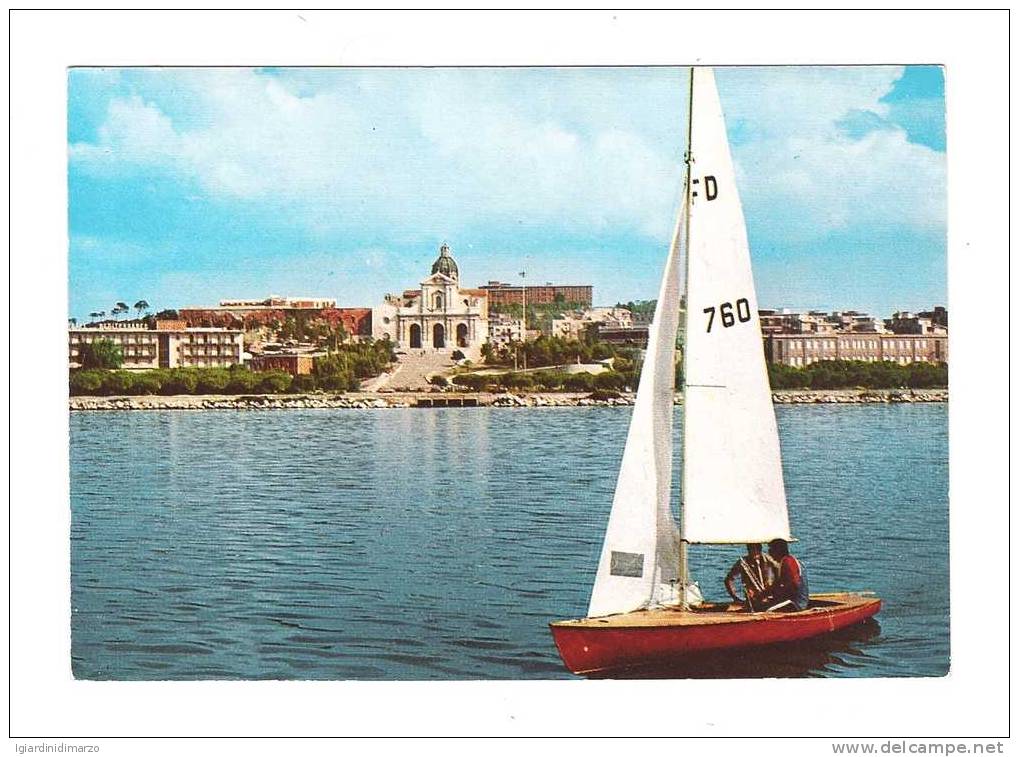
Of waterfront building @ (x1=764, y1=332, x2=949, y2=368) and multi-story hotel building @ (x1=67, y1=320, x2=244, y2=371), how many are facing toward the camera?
2

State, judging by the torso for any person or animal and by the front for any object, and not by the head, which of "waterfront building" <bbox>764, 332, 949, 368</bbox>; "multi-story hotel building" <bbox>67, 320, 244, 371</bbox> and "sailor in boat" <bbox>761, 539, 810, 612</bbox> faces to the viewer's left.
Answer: the sailor in boat

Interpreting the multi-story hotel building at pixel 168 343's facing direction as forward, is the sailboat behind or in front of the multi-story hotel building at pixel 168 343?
in front

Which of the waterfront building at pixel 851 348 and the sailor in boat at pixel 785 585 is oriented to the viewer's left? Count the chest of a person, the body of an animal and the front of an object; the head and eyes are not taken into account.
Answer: the sailor in boat

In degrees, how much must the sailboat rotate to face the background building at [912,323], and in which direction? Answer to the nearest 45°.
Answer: approximately 180°

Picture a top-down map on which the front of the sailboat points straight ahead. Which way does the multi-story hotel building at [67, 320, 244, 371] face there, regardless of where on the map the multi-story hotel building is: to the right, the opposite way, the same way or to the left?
to the left

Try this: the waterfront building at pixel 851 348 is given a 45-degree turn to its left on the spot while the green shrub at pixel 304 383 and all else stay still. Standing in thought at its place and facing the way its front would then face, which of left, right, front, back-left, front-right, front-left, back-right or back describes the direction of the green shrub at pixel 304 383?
back-right

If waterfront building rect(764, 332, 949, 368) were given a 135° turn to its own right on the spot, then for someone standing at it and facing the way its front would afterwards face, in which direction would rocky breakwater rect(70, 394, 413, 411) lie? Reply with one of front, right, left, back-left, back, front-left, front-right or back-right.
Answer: front-left

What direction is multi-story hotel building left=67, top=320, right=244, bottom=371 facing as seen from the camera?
toward the camera

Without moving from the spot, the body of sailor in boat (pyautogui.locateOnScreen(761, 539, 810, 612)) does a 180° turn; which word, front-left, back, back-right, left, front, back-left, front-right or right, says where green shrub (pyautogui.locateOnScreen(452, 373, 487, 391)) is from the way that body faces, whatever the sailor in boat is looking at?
back-left

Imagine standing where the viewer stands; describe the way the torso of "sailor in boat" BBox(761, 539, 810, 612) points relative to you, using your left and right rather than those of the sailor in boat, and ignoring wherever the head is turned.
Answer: facing to the left of the viewer

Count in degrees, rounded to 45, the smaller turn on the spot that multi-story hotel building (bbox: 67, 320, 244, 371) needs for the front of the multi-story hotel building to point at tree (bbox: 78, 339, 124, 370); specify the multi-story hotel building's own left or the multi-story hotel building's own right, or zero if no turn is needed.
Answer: approximately 45° to the multi-story hotel building's own right

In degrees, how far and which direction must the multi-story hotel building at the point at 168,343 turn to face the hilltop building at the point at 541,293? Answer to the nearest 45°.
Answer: approximately 90° to its left

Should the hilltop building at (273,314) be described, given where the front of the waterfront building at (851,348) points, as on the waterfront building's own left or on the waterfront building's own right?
on the waterfront building's own right

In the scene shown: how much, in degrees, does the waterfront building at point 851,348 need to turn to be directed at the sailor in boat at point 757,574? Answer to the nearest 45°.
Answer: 0° — it already faces them

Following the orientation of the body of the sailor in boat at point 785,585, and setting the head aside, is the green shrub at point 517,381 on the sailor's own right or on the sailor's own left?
on the sailor's own right

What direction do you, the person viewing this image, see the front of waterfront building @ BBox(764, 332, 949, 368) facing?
facing the viewer

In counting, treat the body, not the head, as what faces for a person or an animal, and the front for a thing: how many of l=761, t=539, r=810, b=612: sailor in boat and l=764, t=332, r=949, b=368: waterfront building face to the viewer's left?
1
